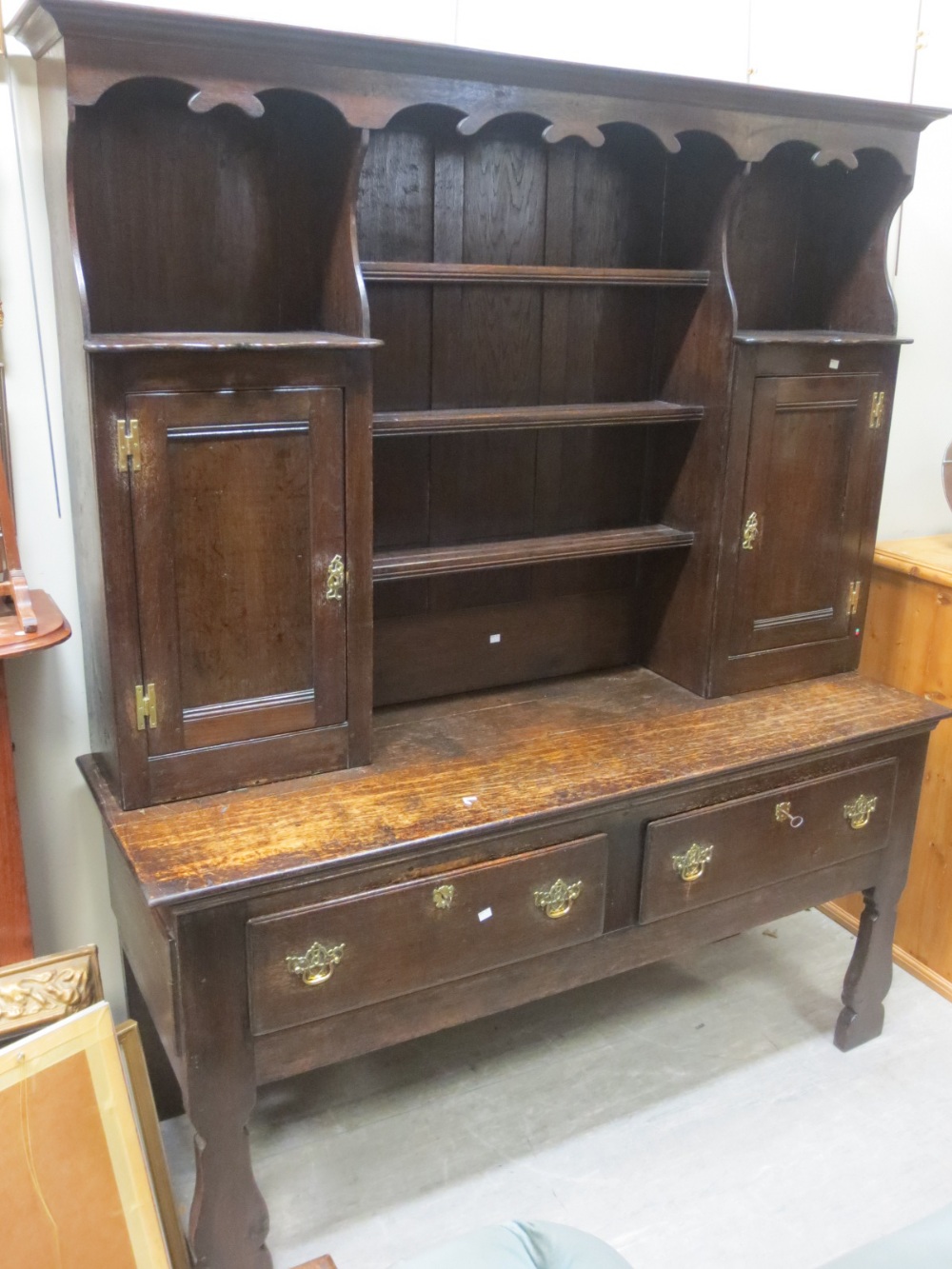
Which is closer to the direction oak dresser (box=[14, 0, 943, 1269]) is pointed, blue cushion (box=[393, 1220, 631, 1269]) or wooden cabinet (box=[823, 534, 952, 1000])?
the blue cushion

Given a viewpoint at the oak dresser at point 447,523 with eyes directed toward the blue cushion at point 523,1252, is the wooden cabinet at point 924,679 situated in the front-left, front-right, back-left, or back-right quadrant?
back-left

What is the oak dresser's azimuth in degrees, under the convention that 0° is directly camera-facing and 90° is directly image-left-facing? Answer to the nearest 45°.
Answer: approximately 315°

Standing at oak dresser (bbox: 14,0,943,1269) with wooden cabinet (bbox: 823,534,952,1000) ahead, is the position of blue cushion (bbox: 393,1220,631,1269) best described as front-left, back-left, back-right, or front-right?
back-right

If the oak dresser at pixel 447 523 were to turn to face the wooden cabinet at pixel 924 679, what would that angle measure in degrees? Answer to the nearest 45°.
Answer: approximately 90° to its left
